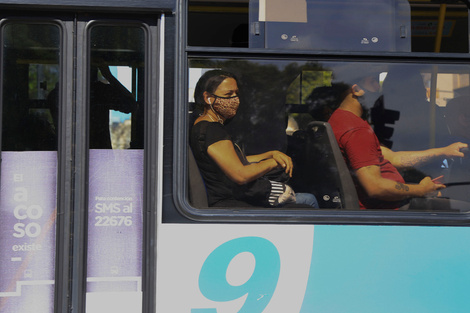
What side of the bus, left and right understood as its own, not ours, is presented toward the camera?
right

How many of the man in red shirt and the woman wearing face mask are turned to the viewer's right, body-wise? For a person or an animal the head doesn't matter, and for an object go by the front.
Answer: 2

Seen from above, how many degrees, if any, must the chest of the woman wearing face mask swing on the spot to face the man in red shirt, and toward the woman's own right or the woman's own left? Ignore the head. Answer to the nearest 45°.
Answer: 0° — they already face them

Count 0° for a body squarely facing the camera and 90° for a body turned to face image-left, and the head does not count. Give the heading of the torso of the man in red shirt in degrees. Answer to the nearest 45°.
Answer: approximately 270°

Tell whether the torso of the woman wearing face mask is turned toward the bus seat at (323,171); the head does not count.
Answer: yes

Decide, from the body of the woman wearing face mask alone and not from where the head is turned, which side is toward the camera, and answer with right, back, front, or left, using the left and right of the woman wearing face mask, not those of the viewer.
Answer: right
